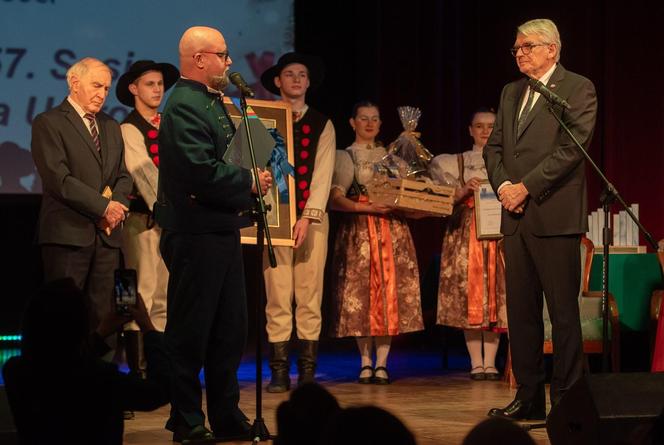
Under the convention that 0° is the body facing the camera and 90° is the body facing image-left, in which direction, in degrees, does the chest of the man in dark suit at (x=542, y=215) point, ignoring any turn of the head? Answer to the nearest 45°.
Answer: approximately 45°

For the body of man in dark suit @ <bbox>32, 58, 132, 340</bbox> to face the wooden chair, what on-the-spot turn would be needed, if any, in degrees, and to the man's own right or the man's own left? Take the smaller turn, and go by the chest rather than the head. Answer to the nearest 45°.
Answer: approximately 45° to the man's own left

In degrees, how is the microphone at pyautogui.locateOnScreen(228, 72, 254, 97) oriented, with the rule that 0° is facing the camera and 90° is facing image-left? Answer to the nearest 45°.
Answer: approximately 90°

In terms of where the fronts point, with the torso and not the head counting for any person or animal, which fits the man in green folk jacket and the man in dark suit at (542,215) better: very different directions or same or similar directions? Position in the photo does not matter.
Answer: very different directions

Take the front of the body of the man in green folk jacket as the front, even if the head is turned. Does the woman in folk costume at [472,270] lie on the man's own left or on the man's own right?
on the man's own left

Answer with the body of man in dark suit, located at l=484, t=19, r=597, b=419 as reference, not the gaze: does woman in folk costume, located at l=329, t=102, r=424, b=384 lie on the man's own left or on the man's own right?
on the man's own right

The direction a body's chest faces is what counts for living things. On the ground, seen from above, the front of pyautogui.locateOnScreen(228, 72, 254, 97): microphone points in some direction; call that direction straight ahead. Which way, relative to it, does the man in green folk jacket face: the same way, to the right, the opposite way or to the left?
the opposite way

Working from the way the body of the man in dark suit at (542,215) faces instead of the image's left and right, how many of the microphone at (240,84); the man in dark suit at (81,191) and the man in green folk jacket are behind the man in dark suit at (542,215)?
0

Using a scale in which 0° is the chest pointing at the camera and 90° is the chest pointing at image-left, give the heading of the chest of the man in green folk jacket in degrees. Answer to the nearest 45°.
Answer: approximately 270°

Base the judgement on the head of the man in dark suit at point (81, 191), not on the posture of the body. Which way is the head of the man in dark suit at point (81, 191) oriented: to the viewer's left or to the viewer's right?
to the viewer's right

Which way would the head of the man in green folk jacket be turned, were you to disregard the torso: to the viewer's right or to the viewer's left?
to the viewer's right

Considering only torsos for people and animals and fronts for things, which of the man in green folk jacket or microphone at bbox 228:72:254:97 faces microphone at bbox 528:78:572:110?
the man in green folk jacket

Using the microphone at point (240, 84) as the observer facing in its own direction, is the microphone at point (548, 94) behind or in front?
behind

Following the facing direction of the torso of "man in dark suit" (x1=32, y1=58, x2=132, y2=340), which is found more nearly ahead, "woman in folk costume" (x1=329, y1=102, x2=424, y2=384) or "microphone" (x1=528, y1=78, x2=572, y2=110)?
the microphone

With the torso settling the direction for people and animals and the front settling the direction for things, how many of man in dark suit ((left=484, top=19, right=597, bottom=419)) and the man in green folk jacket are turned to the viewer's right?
1
